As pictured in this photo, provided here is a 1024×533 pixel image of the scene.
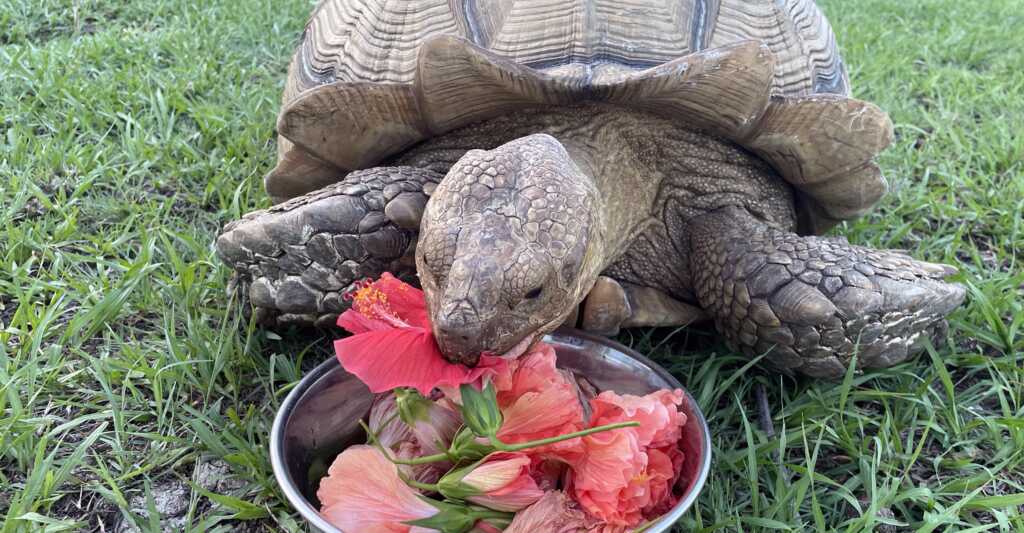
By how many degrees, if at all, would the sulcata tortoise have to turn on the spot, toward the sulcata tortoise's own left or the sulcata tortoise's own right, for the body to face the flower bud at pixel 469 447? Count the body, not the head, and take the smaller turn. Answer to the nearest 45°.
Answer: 0° — it already faces it

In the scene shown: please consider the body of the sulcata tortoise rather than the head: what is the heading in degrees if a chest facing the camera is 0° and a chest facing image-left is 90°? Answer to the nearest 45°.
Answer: approximately 0°

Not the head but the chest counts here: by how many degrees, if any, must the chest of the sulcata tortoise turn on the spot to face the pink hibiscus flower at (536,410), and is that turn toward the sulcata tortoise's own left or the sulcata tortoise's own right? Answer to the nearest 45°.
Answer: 0° — it already faces it

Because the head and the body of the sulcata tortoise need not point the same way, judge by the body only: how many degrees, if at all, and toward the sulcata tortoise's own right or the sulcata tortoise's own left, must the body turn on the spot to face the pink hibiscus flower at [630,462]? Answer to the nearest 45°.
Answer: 0° — it already faces it

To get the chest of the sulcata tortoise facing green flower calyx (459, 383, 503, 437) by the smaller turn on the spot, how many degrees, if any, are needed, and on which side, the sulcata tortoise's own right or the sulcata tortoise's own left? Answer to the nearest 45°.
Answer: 0° — it already faces it

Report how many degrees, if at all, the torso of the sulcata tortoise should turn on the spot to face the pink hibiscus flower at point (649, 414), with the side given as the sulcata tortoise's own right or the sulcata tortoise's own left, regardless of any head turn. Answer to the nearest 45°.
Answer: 0° — it already faces it

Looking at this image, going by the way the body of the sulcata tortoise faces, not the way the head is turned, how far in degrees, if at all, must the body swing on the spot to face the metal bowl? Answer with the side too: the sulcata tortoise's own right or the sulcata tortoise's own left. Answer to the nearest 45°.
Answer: approximately 45° to the sulcata tortoise's own right

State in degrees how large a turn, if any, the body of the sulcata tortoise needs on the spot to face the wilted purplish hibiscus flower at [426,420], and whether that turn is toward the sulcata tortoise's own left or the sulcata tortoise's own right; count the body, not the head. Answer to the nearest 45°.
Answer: approximately 45° to the sulcata tortoise's own right

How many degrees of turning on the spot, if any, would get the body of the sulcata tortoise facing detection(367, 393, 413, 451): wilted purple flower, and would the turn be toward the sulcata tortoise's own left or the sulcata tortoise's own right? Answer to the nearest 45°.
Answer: approximately 45° to the sulcata tortoise's own right
